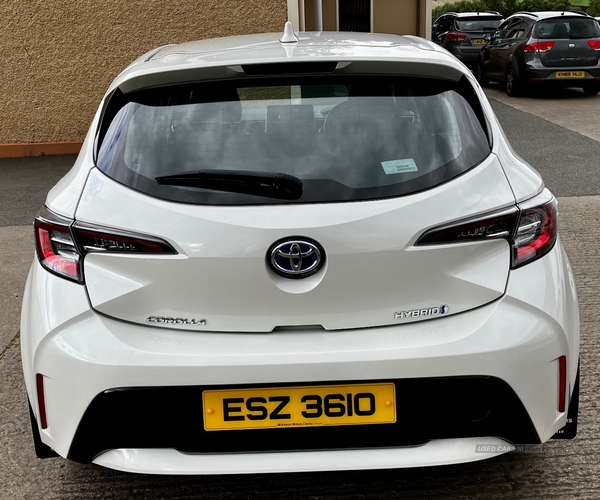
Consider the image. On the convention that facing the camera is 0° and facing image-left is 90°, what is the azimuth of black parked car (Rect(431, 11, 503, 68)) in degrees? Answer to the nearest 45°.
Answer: approximately 135°

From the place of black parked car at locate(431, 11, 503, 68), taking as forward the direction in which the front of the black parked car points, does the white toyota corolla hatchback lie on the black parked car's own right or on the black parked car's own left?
on the black parked car's own left

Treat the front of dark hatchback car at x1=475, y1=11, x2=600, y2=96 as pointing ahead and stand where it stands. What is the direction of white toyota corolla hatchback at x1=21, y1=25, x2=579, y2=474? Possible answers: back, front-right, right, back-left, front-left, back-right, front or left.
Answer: back-left

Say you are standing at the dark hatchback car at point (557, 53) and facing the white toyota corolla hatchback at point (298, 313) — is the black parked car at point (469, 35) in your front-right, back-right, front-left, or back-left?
back-right

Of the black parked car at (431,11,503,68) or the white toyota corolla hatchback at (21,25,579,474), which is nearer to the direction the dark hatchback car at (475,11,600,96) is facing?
the black parked car

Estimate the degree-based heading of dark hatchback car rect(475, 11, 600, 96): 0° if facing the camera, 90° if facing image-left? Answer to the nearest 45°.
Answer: approximately 135°

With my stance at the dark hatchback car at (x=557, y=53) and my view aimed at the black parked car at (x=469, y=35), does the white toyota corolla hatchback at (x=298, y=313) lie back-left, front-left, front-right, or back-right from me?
back-left

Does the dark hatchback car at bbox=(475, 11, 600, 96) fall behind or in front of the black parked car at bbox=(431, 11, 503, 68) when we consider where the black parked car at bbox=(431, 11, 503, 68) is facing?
behind

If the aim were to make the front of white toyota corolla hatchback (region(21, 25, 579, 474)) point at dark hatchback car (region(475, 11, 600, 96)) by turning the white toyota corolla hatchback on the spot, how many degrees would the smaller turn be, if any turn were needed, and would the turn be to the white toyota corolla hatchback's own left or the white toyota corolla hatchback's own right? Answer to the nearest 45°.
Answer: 0° — it already faces it

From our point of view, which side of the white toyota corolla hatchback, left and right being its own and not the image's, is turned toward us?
back
